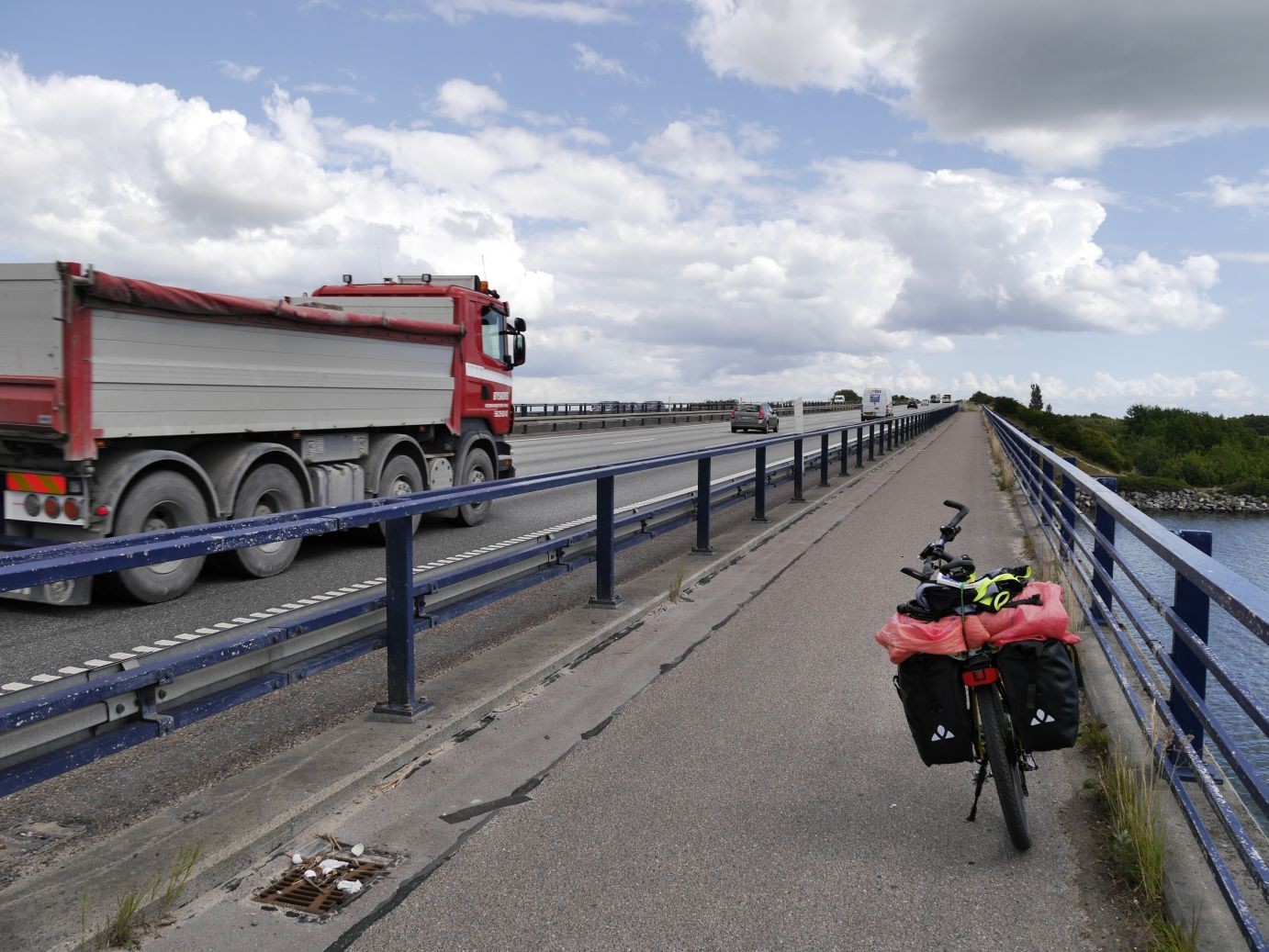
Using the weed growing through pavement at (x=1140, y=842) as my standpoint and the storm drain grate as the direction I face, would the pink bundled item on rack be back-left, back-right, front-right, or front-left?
front-right

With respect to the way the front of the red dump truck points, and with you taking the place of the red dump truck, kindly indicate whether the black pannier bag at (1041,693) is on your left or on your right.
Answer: on your right

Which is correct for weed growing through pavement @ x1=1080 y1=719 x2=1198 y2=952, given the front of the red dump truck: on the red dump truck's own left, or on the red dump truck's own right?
on the red dump truck's own right

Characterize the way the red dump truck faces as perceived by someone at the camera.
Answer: facing away from the viewer and to the right of the viewer

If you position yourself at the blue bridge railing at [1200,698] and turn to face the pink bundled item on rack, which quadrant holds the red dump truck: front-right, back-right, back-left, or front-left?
front-right

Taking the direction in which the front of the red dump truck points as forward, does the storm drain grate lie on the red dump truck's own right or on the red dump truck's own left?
on the red dump truck's own right

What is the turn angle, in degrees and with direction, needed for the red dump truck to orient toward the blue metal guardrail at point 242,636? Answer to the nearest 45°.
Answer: approximately 135° to its right

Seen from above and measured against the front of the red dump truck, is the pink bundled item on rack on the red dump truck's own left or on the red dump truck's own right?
on the red dump truck's own right
